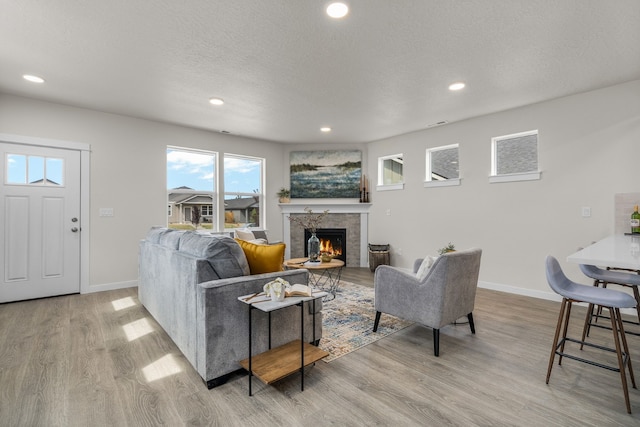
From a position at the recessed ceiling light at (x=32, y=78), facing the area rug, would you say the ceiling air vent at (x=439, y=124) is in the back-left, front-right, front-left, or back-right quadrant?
front-left

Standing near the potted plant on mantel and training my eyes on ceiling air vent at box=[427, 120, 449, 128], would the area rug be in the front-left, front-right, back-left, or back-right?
front-right

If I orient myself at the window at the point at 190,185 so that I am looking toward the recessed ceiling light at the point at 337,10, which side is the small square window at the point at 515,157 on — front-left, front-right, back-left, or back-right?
front-left

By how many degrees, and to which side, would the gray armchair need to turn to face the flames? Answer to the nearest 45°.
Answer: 0° — it already faces it

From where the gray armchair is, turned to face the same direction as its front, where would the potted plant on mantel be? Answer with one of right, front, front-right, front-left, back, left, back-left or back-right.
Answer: front

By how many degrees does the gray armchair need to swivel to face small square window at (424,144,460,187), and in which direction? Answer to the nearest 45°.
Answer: approximately 45° to its right

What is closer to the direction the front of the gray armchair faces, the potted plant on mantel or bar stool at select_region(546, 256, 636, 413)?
the potted plant on mantel
